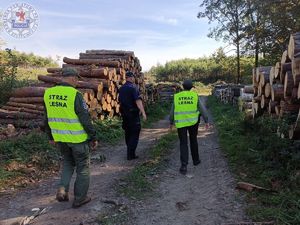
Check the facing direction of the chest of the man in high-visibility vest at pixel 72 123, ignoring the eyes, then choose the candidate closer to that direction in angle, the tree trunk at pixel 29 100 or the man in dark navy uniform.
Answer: the man in dark navy uniform

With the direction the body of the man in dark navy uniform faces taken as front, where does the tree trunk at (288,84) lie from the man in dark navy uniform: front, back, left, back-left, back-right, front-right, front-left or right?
front-right

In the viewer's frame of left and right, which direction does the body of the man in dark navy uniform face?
facing away from the viewer and to the right of the viewer

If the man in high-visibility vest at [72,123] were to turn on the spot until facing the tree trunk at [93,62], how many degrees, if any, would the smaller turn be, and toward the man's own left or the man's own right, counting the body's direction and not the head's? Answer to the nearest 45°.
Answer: approximately 45° to the man's own left

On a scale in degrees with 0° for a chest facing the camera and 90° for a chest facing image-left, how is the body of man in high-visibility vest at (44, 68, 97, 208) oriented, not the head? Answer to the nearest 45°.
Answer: approximately 225°

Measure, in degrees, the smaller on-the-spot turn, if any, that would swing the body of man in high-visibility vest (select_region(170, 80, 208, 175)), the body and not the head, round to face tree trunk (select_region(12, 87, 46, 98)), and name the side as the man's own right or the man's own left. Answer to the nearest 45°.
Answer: approximately 45° to the man's own left

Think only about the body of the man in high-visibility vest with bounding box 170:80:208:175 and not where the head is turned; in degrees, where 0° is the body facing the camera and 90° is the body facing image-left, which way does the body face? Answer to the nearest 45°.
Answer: approximately 180°

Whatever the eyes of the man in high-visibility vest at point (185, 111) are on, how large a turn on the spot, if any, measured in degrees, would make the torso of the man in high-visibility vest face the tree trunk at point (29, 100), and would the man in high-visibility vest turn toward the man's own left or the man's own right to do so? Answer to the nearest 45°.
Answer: approximately 45° to the man's own left
